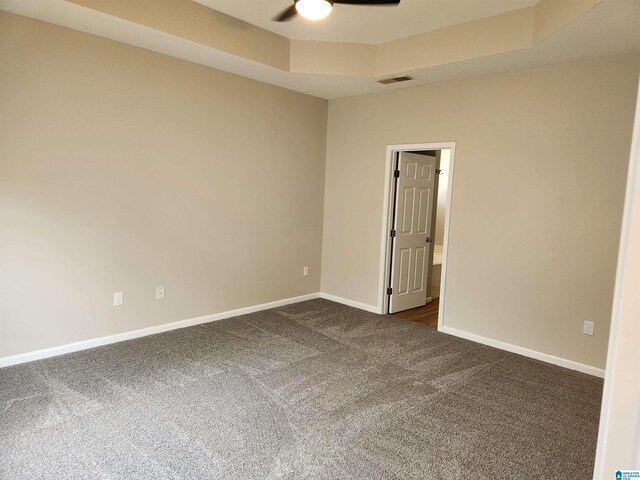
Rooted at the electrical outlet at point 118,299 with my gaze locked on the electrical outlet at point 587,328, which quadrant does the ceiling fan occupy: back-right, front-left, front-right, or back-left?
front-right

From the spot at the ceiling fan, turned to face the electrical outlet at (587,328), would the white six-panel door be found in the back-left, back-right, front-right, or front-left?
front-left

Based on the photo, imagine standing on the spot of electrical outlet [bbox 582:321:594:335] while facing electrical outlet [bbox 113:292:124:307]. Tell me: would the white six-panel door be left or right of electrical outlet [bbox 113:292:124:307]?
right

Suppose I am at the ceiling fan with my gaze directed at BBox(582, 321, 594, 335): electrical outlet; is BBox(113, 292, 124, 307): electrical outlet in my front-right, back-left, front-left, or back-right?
back-left

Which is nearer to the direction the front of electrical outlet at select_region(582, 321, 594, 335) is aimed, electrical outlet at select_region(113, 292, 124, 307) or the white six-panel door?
the electrical outlet

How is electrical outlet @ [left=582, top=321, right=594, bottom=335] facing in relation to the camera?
toward the camera

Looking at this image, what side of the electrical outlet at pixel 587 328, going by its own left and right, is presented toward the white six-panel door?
right

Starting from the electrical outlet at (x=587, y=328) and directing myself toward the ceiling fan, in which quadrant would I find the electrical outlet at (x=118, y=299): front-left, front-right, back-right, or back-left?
front-right

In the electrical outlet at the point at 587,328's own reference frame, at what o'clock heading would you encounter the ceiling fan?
The ceiling fan is roughly at 1 o'clock from the electrical outlet.

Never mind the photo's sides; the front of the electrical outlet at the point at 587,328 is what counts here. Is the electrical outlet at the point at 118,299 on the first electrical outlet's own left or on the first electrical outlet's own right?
on the first electrical outlet's own right

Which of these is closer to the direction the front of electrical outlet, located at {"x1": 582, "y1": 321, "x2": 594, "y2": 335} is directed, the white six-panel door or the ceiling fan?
the ceiling fan
